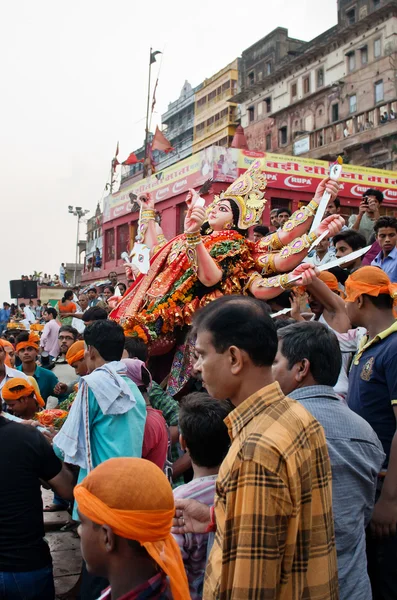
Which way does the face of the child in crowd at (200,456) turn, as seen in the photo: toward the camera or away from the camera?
away from the camera

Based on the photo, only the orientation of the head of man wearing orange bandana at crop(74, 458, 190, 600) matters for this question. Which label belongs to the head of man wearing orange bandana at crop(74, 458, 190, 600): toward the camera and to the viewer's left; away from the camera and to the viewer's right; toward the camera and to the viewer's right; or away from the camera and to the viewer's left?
away from the camera and to the viewer's left

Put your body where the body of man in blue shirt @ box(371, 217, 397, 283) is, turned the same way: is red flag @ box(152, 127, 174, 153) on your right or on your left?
on your right

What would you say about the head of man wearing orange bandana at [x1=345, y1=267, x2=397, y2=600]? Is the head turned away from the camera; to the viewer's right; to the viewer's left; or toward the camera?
to the viewer's left

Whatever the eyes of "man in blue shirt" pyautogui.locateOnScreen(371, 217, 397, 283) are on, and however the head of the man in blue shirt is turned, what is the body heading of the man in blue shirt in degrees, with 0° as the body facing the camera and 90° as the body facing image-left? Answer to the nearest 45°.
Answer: approximately 45°

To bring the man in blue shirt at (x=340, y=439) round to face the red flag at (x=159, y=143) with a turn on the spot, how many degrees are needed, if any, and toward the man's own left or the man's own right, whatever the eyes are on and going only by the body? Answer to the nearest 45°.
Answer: approximately 45° to the man's own right

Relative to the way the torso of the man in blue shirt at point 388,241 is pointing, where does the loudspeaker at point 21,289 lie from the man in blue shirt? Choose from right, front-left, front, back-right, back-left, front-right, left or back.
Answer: right

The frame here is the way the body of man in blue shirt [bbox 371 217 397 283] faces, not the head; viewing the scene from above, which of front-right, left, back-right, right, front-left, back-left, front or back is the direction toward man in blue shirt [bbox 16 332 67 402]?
front-right

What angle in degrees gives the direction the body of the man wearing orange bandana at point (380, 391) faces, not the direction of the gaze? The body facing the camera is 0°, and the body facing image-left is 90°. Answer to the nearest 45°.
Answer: approximately 45°

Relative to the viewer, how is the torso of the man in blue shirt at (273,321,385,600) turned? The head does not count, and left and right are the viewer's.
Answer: facing away from the viewer and to the left of the viewer
